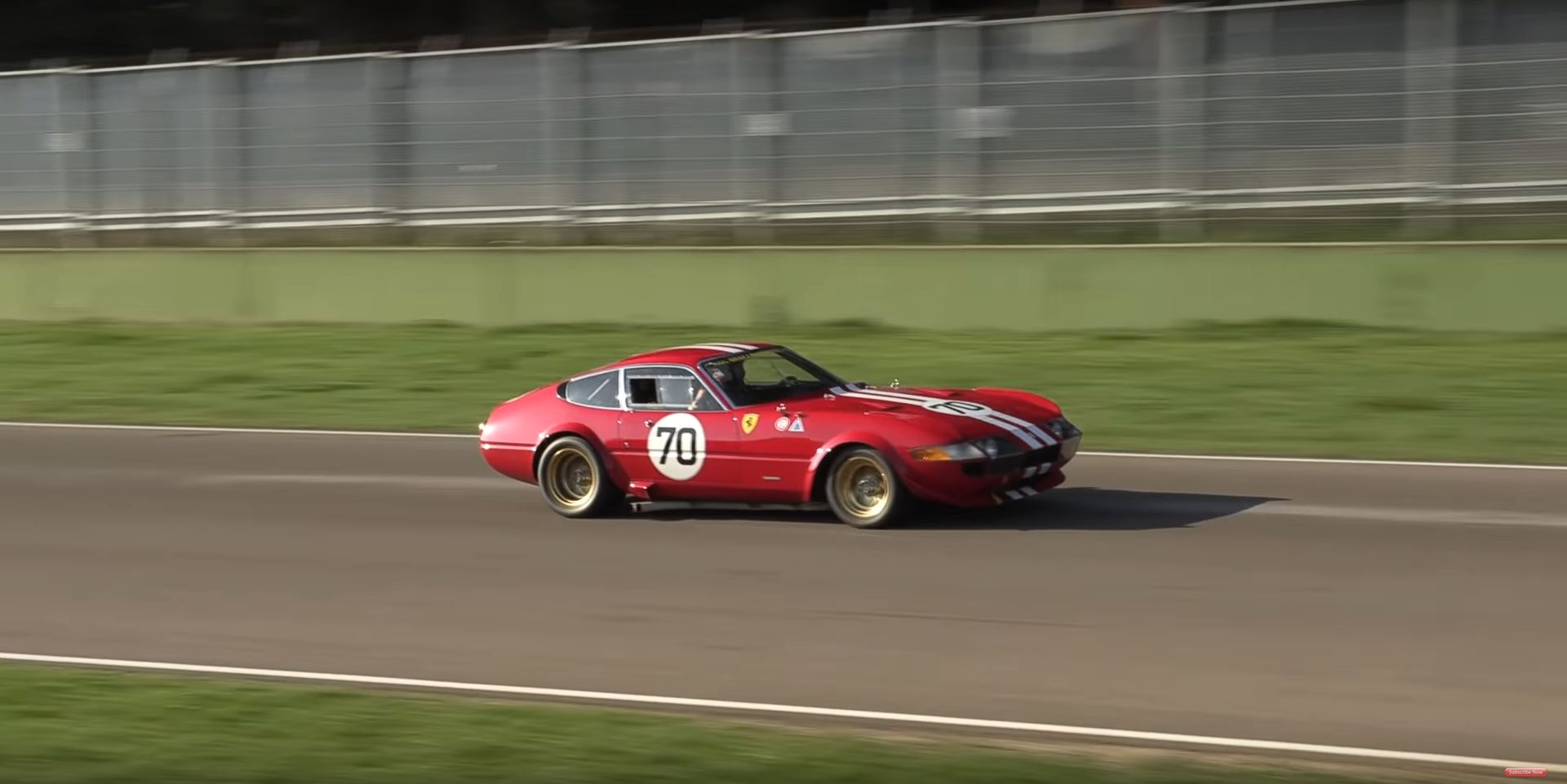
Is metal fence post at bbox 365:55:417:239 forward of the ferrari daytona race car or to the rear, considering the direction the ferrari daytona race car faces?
to the rear

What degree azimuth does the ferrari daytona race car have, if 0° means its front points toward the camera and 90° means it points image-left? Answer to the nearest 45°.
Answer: approximately 315°

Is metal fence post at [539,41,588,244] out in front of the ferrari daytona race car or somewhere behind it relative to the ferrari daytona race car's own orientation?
behind

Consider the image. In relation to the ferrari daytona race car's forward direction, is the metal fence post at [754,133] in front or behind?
behind

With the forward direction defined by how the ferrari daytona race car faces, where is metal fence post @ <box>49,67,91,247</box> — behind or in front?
behind
